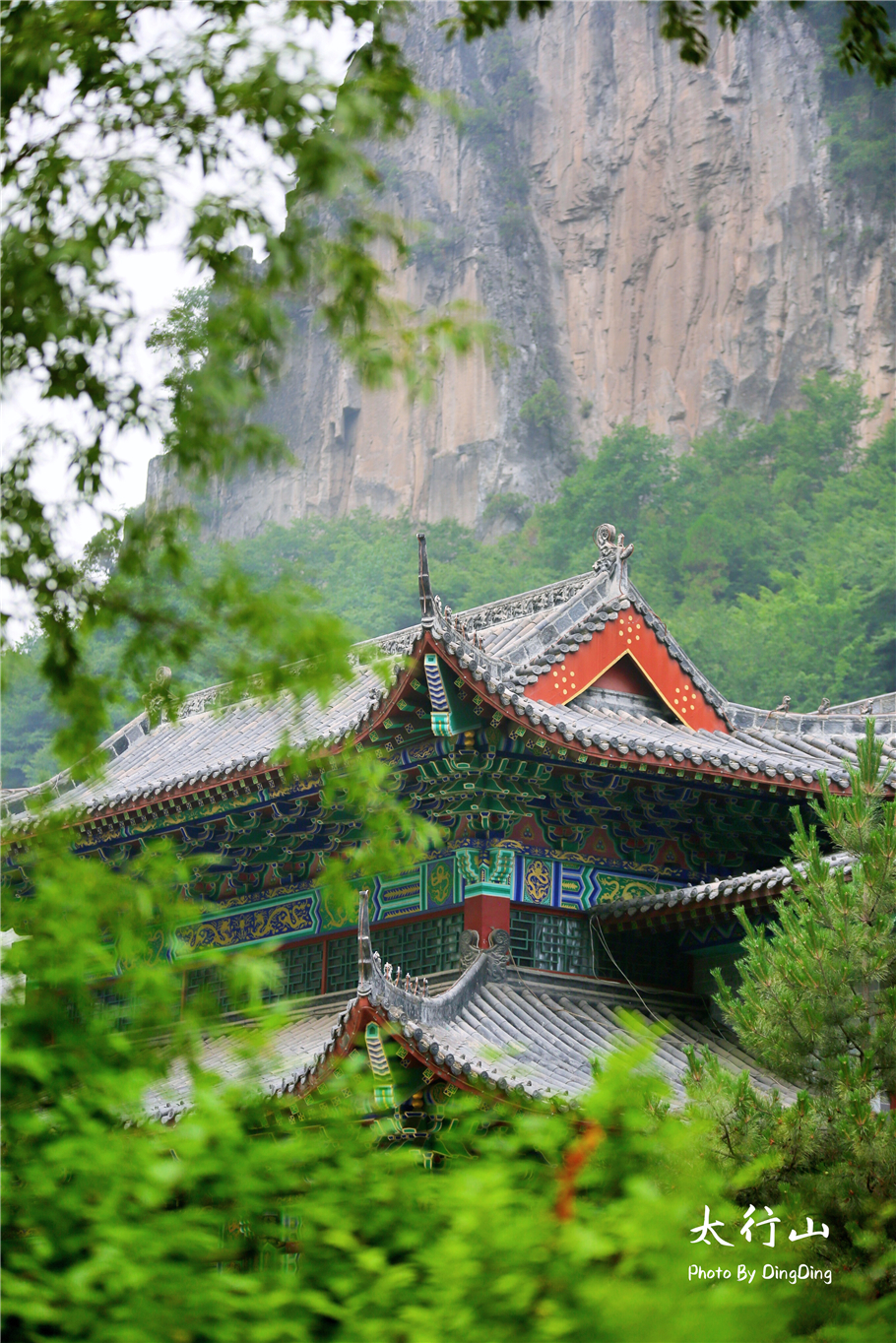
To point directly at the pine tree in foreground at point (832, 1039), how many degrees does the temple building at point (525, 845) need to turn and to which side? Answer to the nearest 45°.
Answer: approximately 45° to its left

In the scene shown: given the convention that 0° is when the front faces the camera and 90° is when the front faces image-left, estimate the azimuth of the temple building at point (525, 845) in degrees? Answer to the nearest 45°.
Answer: approximately 45°
